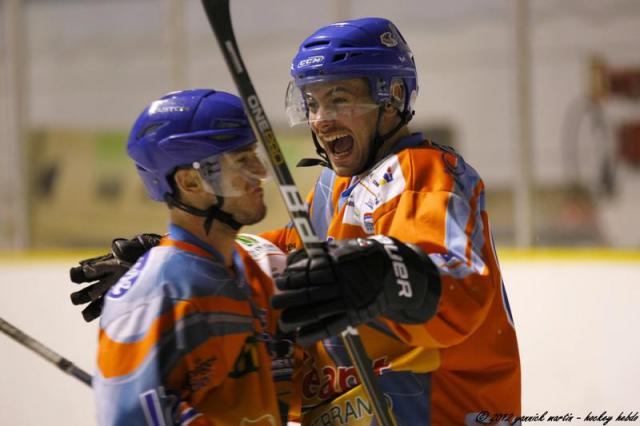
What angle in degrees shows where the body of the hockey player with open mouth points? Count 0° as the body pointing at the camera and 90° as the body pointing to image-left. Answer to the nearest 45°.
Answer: approximately 45°

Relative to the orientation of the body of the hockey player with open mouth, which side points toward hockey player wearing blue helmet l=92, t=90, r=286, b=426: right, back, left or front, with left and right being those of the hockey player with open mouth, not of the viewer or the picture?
front

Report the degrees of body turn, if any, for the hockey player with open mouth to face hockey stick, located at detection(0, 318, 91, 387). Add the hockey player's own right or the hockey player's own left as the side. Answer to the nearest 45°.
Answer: approximately 45° to the hockey player's own right

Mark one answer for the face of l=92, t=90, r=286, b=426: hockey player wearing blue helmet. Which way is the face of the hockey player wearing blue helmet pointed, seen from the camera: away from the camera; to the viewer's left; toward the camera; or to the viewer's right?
to the viewer's right

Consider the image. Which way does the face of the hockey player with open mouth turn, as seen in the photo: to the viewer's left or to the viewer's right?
to the viewer's left
